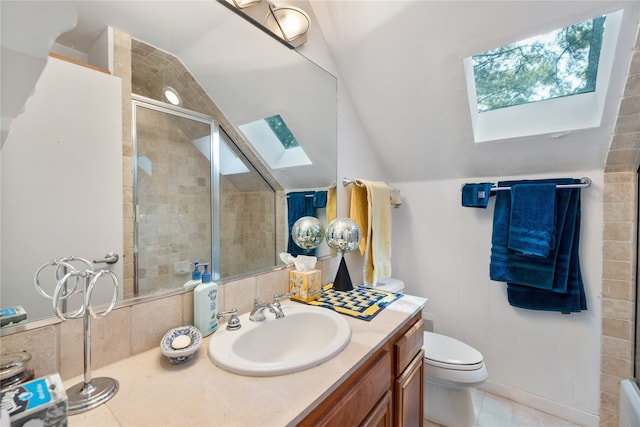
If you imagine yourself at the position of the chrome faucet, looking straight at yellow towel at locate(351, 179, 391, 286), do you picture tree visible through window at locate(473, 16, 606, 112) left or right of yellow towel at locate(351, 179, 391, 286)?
right

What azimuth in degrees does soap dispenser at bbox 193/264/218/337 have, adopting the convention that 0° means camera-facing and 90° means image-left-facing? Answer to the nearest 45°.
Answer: approximately 315°

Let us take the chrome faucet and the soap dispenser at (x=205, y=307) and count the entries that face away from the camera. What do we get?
0

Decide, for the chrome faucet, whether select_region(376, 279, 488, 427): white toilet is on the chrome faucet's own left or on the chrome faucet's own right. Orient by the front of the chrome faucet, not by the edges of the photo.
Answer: on the chrome faucet's own left

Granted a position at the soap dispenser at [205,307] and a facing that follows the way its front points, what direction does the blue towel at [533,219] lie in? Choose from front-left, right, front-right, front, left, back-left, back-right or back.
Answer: front-left

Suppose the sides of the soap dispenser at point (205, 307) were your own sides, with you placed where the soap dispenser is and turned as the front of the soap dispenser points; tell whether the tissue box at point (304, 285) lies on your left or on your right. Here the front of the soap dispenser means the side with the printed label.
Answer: on your left

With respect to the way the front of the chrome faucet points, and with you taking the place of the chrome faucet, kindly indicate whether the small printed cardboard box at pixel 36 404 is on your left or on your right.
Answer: on your right
